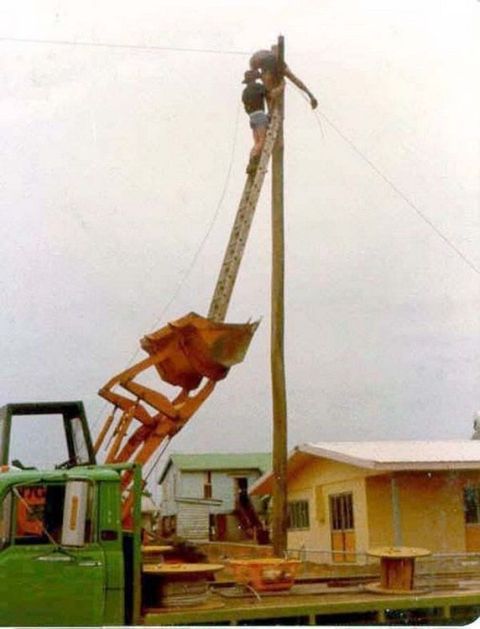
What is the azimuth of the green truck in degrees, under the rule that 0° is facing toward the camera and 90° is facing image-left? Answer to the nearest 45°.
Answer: approximately 90°

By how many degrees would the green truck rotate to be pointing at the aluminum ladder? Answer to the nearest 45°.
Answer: approximately 135° to its right

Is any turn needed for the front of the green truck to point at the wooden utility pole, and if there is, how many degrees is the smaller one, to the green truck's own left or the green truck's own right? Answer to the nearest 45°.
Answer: approximately 135° to the green truck's own right

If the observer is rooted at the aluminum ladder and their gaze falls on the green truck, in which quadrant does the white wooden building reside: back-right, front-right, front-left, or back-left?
back-right

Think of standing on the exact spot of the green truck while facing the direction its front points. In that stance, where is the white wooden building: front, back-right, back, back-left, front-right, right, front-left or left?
right
